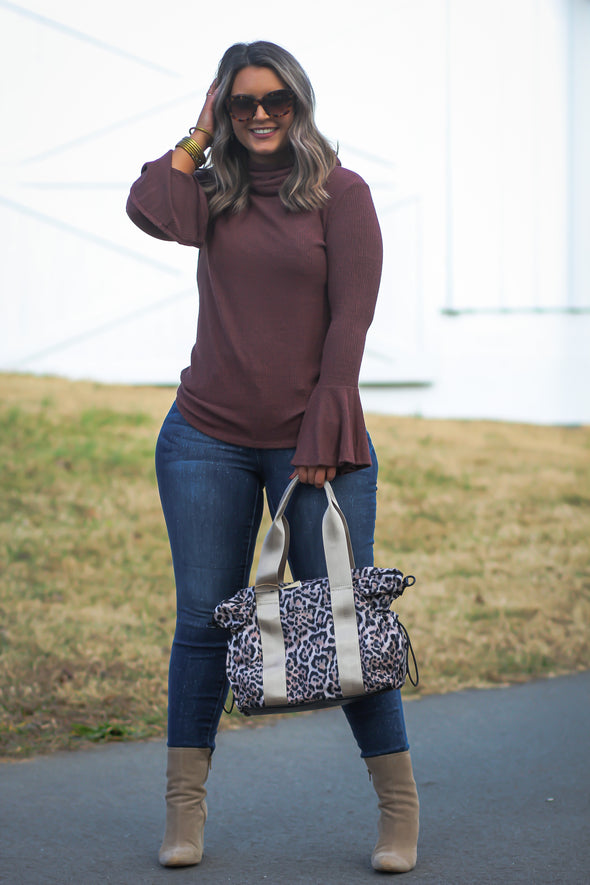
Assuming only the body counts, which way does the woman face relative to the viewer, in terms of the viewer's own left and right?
facing the viewer
